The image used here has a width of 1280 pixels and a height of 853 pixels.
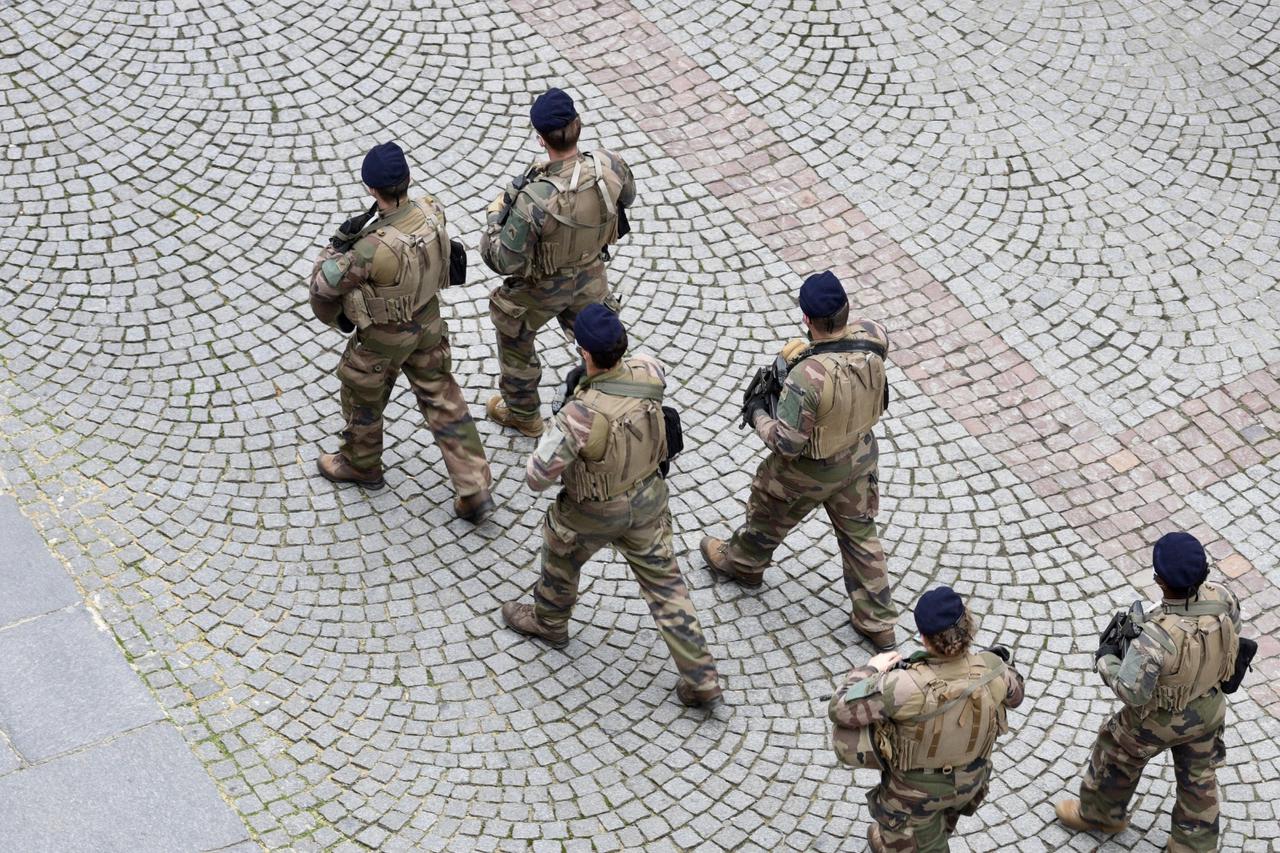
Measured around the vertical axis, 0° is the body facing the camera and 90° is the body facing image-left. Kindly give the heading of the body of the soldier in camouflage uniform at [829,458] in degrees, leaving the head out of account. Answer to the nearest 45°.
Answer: approximately 135°

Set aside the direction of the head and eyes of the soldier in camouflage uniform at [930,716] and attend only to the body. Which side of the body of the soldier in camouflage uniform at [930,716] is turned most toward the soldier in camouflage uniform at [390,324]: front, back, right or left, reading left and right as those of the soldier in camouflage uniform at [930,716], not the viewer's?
front

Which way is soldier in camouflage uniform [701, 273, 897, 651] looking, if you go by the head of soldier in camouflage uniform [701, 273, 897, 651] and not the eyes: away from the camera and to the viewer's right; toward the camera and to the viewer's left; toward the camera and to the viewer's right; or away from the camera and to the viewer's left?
away from the camera and to the viewer's left

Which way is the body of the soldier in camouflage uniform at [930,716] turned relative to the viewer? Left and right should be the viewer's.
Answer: facing away from the viewer and to the left of the viewer

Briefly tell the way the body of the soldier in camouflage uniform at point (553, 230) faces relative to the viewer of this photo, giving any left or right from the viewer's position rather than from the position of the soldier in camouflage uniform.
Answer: facing away from the viewer and to the left of the viewer

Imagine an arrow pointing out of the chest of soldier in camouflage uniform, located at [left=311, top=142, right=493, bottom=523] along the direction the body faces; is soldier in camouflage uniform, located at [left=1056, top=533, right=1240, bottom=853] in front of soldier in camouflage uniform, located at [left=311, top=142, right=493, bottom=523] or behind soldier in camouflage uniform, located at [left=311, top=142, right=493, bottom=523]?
behind

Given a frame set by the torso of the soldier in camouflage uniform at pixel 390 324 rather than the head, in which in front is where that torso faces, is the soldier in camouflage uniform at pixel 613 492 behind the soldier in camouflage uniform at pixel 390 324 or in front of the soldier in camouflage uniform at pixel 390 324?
behind

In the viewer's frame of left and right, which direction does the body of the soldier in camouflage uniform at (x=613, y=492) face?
facing away from the viewer and to the left of the viewer

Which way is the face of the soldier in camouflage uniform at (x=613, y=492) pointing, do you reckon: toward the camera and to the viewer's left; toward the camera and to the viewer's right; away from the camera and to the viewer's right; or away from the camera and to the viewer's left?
away from the camera and to the viewer's left

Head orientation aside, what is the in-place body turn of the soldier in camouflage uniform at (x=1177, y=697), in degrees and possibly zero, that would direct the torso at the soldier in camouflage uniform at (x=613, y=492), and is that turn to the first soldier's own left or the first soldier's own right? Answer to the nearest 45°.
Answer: approximately 45° to the first soldier's own left

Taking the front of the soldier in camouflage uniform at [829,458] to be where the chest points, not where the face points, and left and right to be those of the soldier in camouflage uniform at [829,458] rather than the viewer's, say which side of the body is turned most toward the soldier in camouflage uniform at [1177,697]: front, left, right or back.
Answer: back

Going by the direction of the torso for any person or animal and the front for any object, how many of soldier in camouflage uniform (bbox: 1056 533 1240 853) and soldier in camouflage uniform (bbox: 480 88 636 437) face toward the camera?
0

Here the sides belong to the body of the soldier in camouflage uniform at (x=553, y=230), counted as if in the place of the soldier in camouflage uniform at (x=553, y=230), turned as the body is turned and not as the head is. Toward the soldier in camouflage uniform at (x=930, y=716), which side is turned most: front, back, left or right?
back

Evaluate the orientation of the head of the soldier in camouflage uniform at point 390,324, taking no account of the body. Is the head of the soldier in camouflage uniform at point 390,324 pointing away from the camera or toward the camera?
away from the camera
